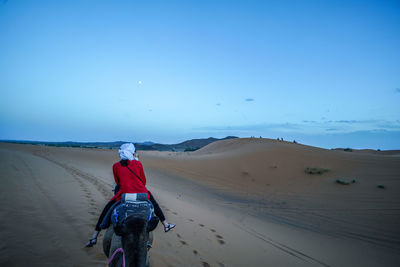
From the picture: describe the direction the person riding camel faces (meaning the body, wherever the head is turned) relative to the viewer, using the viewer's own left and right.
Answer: facing away from the viewer
